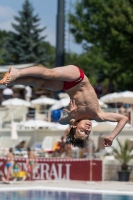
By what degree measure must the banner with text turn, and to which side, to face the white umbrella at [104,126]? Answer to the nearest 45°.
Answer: approximately 135° to its left

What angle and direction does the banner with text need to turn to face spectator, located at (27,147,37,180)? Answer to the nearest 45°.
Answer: approximately 90° to its right

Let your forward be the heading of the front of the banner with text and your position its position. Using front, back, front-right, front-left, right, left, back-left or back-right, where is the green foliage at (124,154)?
left

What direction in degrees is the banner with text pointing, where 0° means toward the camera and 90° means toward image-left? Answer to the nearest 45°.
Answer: approximately 0°

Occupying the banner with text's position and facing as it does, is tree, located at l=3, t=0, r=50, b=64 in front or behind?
behind
